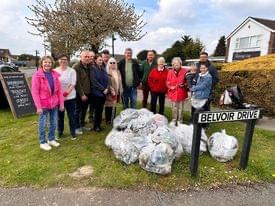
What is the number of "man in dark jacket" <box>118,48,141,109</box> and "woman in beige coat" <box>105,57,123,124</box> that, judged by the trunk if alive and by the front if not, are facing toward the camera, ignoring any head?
2

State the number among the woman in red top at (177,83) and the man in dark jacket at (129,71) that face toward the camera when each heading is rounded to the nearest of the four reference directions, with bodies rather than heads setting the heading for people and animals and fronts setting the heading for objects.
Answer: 2

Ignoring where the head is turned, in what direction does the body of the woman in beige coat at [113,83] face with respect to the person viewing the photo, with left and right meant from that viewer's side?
facing the viewer

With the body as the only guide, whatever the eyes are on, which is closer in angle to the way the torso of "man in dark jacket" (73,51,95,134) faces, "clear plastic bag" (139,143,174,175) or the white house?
the clear plastic bag

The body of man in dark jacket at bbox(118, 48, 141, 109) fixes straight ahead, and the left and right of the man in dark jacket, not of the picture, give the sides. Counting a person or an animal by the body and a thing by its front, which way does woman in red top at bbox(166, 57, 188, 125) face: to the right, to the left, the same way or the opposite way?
the same way

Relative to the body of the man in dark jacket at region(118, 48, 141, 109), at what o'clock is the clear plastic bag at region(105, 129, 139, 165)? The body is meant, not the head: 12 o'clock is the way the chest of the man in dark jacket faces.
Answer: The clear plastic bag is roughly at 12 o'clock from the man in dark jacket.

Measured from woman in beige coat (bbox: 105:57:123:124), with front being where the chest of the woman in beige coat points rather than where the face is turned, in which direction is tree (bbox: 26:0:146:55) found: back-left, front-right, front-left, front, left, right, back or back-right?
back

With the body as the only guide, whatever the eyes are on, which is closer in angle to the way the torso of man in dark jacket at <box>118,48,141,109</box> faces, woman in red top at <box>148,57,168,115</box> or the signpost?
the signpost

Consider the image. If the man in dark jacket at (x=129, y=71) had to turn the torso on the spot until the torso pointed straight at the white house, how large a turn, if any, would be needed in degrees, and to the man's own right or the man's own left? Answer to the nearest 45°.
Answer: approximately 135° to the man's own left

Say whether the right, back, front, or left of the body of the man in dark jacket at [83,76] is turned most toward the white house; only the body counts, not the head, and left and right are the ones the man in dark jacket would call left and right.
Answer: left

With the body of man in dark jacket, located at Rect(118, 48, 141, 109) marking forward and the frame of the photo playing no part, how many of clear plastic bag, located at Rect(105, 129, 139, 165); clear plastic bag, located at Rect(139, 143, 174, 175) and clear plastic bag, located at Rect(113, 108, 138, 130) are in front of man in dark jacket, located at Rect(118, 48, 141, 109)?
3

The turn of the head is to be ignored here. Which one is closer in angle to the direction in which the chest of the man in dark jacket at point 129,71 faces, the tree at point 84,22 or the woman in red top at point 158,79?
the woman in red top

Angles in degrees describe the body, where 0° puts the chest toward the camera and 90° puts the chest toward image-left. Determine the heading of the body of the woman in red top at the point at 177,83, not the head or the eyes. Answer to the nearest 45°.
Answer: approximately 0°

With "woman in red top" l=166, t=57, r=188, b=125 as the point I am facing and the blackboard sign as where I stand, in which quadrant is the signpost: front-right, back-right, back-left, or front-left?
front-right

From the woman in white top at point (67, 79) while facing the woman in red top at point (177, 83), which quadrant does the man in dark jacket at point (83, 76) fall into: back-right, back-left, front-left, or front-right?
front-left

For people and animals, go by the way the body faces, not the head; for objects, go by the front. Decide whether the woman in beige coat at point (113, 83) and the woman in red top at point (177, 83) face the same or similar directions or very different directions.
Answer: same or similar directions

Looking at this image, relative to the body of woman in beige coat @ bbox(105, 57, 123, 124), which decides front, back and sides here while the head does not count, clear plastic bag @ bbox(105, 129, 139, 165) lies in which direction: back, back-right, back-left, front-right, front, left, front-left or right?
front

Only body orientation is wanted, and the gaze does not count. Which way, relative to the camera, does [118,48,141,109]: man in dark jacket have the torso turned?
toward the camera

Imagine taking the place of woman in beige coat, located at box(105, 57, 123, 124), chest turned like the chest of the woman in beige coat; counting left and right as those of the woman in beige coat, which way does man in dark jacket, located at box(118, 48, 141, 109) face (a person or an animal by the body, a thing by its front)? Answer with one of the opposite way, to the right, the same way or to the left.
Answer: the same way
